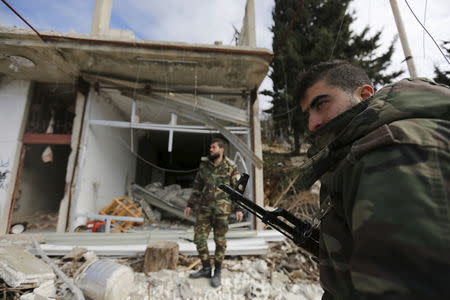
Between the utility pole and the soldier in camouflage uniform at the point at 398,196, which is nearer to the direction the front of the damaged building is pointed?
the soldier in camouflage uniform

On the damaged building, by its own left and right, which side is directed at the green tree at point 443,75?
left

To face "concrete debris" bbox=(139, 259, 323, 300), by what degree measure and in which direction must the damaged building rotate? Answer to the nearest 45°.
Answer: approximately 45° to its left

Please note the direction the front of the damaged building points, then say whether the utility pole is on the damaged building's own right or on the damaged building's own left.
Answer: on the damaged building's own left

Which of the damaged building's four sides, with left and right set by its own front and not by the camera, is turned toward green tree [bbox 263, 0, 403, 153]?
left

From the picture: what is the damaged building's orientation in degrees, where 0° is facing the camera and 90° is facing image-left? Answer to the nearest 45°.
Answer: approximately 0°

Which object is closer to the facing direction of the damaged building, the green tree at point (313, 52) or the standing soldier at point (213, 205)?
the standing soldier
